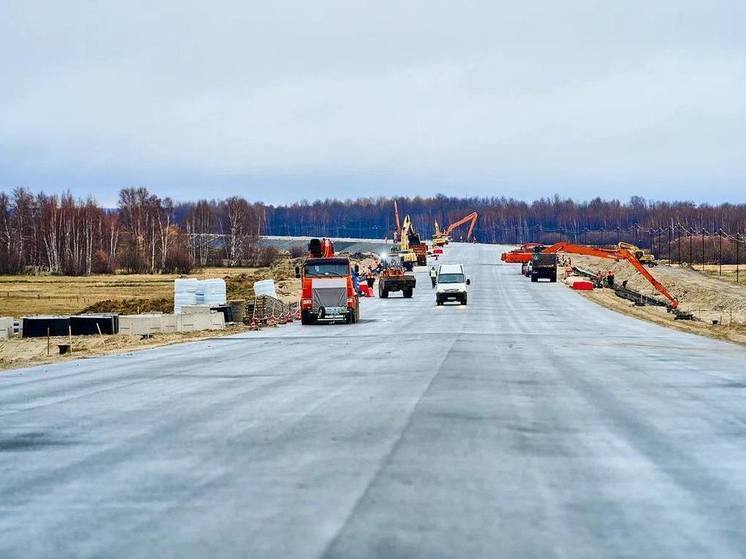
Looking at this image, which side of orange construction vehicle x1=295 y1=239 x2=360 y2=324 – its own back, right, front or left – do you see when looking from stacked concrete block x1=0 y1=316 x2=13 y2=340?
right

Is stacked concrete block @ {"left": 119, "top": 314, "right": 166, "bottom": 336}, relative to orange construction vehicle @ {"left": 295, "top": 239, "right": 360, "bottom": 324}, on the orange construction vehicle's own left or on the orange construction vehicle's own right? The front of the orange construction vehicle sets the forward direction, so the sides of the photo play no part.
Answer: on the orange construction vehicle's own right

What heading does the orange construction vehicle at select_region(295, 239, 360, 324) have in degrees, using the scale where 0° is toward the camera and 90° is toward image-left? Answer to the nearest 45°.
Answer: approximately 0°
